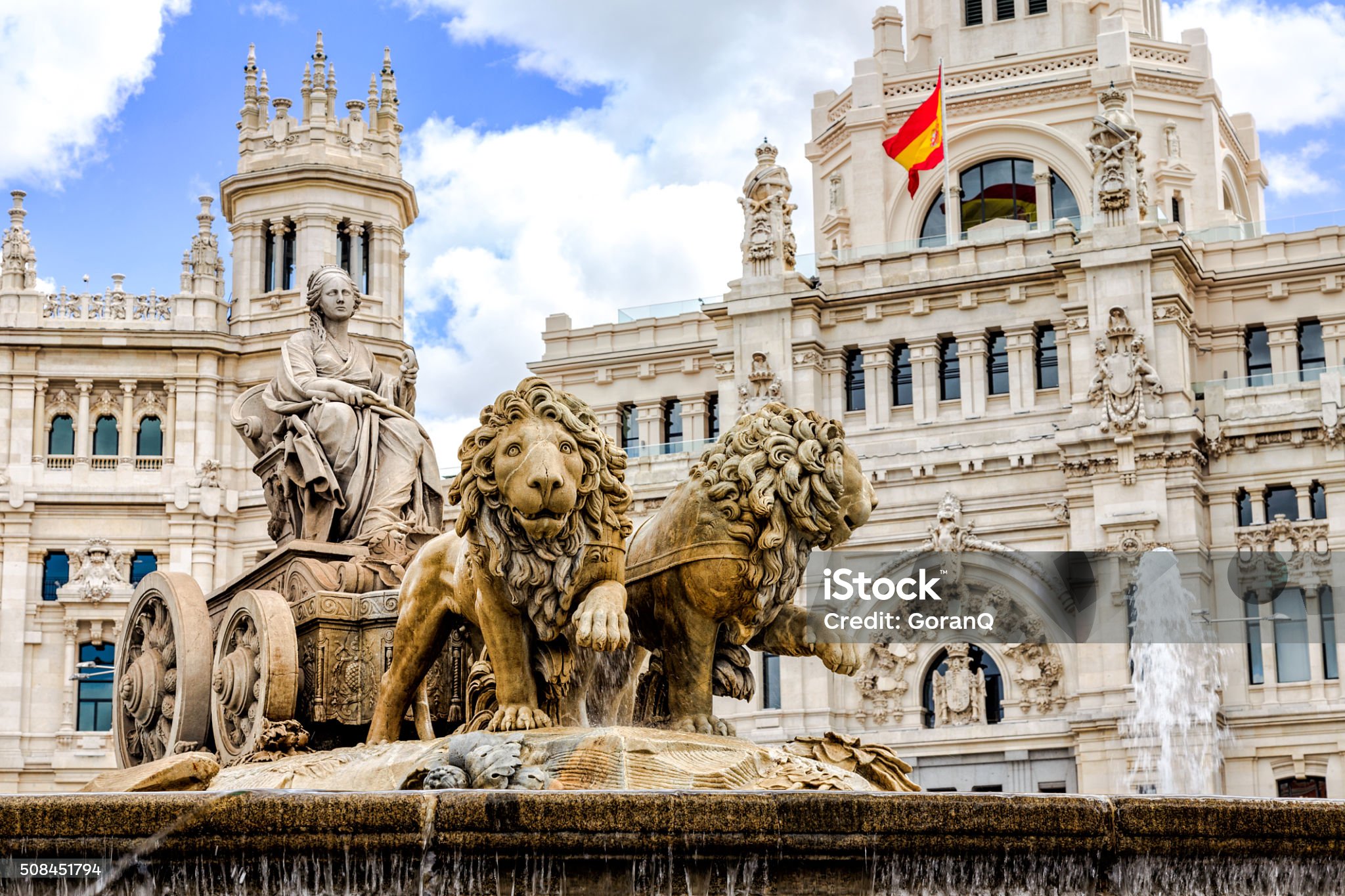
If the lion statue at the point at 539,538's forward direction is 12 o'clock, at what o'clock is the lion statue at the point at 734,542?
the lion statue at the point at 734,542 is roughly at 10 o'clock from the lion statue at the point at 539,538.

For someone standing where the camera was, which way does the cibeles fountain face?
facing the viewer and to the right of the viewer
